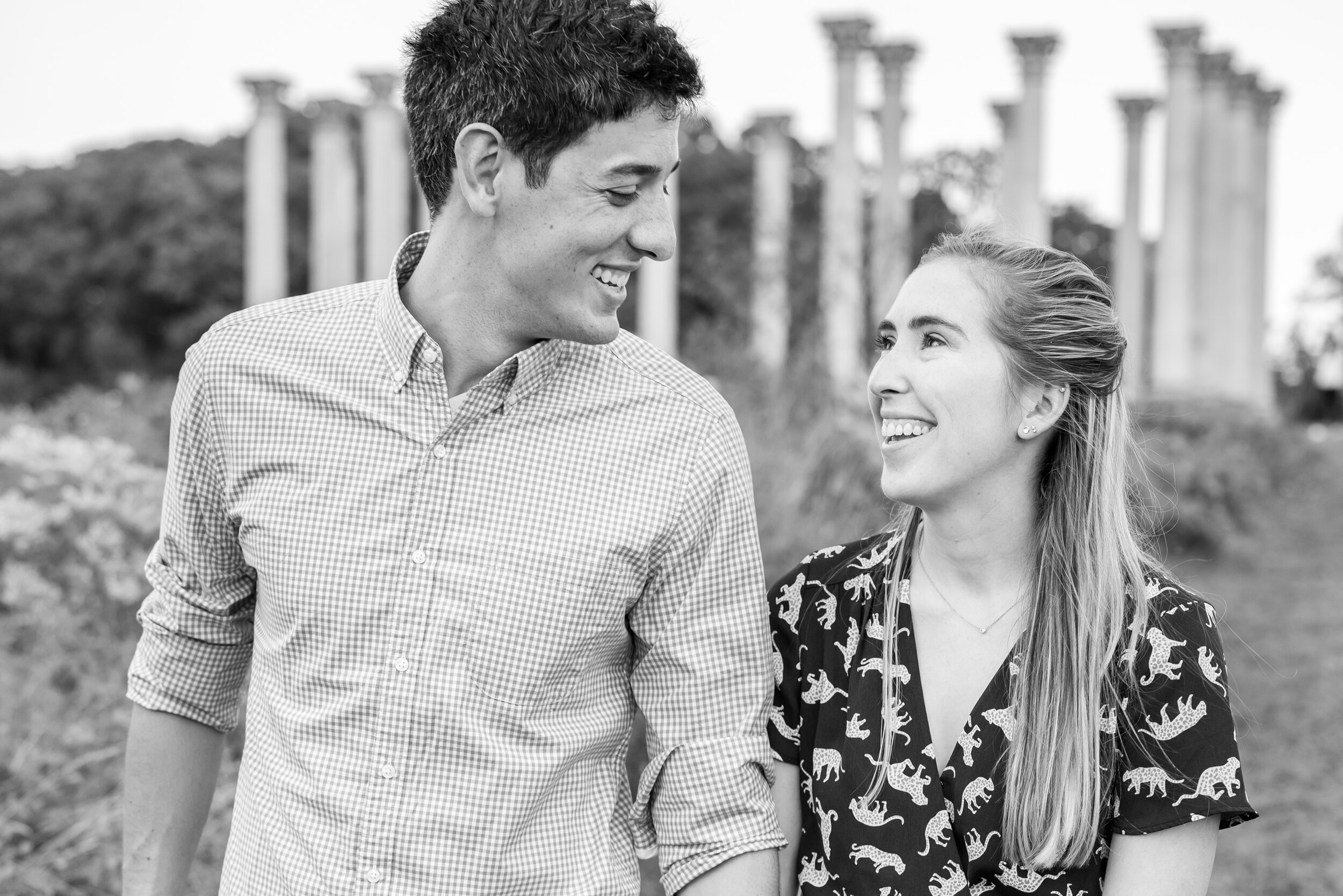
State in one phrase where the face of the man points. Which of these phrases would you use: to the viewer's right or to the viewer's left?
to the viewer's right

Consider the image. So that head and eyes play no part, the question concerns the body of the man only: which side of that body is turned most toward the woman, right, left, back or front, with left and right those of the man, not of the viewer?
left

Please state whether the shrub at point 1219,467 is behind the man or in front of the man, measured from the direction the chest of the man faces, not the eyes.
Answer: behind

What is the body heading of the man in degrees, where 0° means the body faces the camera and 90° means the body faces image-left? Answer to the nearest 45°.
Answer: approximately 0°
